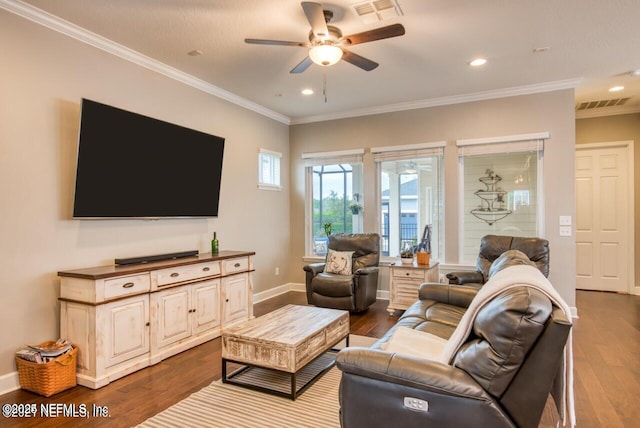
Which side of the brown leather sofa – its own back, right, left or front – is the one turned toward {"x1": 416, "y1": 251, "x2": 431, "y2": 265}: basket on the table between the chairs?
right

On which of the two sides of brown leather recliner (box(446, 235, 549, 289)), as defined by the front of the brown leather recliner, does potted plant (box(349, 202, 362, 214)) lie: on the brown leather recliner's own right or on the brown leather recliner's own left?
on the brown leather recliner's own right

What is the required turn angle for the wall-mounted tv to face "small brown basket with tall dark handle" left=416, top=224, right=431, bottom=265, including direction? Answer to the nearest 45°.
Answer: approximately 45° to its left

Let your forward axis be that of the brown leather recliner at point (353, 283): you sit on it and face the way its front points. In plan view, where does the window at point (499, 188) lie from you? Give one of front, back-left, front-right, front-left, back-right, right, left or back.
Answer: back-left

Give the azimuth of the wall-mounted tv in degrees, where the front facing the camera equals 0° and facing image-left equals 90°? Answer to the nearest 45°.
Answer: approximately 315°

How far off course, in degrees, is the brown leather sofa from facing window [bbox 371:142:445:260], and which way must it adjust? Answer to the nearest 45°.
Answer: approximately 90° to its right

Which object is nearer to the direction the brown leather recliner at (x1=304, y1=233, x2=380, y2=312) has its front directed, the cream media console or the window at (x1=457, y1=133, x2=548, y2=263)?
the cream media console

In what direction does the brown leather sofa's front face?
to the viewer's left
